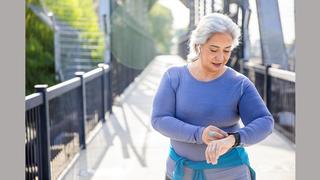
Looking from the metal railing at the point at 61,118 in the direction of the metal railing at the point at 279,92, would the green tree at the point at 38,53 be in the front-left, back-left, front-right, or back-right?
front-left

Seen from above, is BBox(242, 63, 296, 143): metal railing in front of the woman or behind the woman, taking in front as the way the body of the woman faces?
behind

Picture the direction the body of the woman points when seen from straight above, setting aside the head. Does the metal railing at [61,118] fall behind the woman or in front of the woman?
behind

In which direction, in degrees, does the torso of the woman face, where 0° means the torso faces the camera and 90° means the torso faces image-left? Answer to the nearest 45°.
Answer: approximately 0°

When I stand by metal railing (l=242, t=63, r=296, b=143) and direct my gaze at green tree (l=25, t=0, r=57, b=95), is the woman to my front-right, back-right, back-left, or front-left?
back-left

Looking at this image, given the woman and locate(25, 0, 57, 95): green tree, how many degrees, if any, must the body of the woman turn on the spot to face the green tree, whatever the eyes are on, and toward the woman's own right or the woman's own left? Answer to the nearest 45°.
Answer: approximately 180°

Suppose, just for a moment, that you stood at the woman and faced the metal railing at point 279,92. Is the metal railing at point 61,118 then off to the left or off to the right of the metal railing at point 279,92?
left
